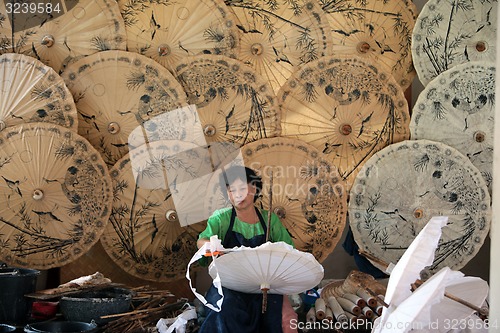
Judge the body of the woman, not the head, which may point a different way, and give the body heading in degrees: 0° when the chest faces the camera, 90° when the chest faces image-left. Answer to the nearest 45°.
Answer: approximately 0°

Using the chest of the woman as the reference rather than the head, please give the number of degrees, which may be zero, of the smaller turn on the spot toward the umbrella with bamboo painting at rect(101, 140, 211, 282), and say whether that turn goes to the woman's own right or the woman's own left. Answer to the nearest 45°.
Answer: approximately 135° to the woman's own right

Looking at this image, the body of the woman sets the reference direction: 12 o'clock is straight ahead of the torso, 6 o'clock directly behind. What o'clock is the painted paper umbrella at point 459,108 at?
The painted paper umbrella is roughly at 8 o'clock from the woman.

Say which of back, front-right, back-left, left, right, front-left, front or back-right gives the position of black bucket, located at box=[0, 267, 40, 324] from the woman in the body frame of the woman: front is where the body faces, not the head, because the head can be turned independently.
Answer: right

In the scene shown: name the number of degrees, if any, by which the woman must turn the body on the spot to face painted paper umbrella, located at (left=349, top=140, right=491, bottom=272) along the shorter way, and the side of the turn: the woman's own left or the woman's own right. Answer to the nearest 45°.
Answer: approximately 135° to the woman's own left

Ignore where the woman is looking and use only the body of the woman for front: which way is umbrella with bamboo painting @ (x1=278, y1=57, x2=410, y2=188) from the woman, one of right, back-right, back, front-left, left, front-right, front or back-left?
back-left

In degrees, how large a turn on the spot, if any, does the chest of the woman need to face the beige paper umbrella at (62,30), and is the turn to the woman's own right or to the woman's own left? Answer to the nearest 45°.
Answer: approximately 135° to the woman's own right

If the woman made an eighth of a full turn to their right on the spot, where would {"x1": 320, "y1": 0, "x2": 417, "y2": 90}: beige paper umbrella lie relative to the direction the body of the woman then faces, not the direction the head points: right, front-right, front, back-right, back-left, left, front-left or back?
back
